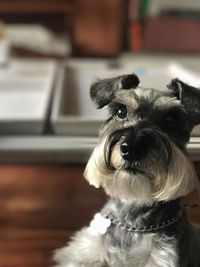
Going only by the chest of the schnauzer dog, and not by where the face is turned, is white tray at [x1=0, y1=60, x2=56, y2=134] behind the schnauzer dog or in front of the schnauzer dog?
behind

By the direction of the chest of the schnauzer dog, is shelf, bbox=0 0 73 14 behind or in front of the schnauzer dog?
behind

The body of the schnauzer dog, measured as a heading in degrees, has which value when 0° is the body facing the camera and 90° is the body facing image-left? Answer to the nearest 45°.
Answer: approximately 0°

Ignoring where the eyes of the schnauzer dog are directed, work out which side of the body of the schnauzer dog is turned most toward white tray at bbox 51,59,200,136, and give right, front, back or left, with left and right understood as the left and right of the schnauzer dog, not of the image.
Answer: back
